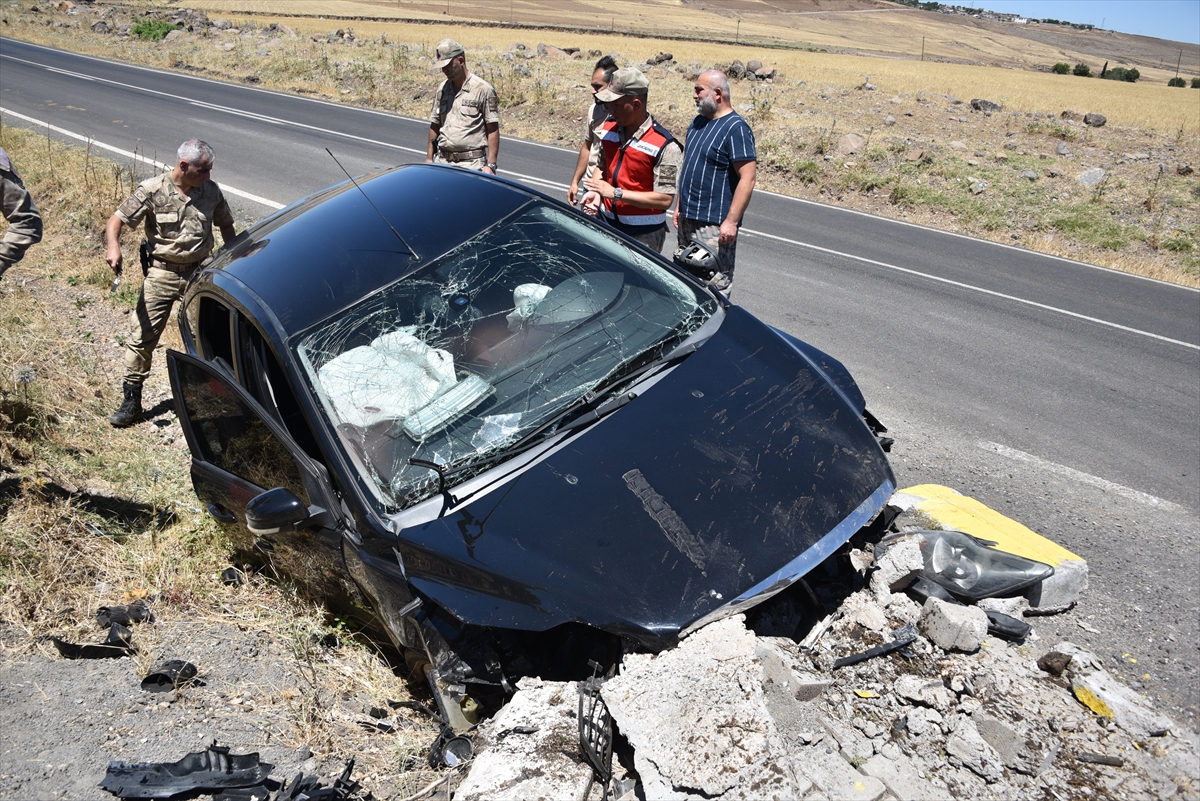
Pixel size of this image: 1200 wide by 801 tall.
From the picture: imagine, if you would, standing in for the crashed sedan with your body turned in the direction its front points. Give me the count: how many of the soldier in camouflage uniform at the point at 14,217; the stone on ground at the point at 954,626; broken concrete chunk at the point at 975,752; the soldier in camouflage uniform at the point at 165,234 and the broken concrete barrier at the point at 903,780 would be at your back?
2

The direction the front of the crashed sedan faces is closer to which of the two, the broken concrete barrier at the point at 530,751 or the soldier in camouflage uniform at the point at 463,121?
the broken concrete barrier

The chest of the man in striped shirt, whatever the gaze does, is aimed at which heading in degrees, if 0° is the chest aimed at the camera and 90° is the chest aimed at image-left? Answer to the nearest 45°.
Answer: approximately 45°

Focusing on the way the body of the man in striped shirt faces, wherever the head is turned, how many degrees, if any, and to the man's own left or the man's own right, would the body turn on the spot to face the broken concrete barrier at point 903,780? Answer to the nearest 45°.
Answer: approximately 45° to the man's own left

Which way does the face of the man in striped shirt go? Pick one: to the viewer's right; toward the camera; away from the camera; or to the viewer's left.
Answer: to the viewer's left

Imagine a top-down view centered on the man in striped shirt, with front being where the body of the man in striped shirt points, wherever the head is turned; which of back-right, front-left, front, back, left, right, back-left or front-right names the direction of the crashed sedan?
front-left

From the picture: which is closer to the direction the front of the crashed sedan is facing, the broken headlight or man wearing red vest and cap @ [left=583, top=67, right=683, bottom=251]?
the broken headlight

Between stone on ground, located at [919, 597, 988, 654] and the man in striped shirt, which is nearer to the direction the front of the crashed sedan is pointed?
the stone on ground

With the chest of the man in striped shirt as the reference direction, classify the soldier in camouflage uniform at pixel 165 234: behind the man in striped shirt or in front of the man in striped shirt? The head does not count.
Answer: in front

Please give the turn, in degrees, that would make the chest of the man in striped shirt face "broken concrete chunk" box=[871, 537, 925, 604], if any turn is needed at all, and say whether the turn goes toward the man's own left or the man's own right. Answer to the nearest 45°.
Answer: approximately 45° to the man's own left

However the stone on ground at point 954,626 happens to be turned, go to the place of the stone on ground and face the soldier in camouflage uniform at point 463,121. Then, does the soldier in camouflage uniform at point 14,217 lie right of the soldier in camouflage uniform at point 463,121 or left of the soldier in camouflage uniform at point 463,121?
left

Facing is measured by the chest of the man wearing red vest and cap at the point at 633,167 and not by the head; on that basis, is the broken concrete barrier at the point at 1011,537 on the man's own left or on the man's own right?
on the man's own left

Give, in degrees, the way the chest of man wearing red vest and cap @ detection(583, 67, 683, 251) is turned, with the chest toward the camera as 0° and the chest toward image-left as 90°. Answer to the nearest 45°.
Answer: approximately 45°

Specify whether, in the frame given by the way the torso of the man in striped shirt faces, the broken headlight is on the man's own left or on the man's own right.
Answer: on the man's own left

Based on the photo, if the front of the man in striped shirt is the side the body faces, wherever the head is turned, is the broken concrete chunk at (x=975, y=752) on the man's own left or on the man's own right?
on the man's own left
